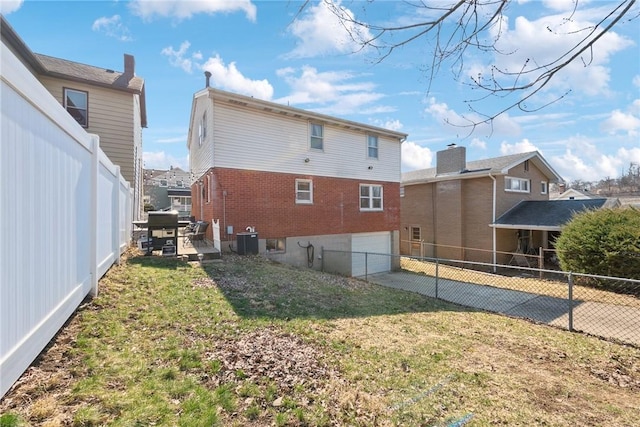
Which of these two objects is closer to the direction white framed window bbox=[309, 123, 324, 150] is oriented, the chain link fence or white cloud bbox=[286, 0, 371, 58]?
the chain link fence

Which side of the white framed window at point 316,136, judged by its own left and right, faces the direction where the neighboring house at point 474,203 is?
left

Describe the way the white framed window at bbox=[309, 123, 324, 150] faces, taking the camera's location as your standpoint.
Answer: facing the viewer and to the right of the viewer

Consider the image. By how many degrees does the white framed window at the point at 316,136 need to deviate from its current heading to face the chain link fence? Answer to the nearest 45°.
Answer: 0° — it already faces it

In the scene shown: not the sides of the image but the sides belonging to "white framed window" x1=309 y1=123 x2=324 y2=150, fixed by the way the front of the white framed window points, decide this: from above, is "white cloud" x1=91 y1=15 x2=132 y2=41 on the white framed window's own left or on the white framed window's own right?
on the white framed window's own right

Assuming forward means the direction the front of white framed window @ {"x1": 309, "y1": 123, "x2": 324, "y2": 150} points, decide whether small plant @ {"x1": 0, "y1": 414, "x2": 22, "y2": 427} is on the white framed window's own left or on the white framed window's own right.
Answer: on the white framed window's own right

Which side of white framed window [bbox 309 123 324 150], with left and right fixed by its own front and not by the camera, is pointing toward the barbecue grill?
right

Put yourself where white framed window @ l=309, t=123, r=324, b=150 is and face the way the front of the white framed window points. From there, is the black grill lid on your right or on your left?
on your right

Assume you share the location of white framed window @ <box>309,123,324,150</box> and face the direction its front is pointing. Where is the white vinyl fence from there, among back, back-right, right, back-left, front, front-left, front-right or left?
front-right
